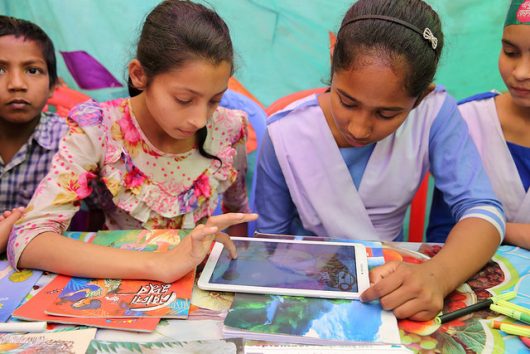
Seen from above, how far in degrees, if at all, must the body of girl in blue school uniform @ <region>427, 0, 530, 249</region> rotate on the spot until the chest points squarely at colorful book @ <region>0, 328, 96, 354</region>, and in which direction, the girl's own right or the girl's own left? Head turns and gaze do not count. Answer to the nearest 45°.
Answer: approximately 45° to the girl's own right

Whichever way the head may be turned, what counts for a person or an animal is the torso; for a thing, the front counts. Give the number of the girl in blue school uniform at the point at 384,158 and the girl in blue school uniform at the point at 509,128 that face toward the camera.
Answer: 2

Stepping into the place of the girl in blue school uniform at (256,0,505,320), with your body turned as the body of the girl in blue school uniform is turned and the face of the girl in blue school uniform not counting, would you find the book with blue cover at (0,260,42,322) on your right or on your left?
on your right

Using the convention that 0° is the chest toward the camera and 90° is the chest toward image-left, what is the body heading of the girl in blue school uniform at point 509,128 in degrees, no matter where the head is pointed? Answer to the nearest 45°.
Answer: approximately 0°

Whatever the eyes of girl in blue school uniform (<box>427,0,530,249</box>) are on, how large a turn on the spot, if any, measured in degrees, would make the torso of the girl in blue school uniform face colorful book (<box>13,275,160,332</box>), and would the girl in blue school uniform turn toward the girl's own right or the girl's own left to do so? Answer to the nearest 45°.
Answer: approximately 45° to the girl's own right

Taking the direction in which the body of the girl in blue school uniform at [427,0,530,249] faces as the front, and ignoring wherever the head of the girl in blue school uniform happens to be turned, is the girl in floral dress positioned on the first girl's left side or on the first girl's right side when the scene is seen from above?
on the first girl's right side

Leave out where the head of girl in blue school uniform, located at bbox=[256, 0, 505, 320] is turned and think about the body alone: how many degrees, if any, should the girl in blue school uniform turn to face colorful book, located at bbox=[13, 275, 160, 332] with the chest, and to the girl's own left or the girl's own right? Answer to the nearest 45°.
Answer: approximately 45° to the girl's own right
